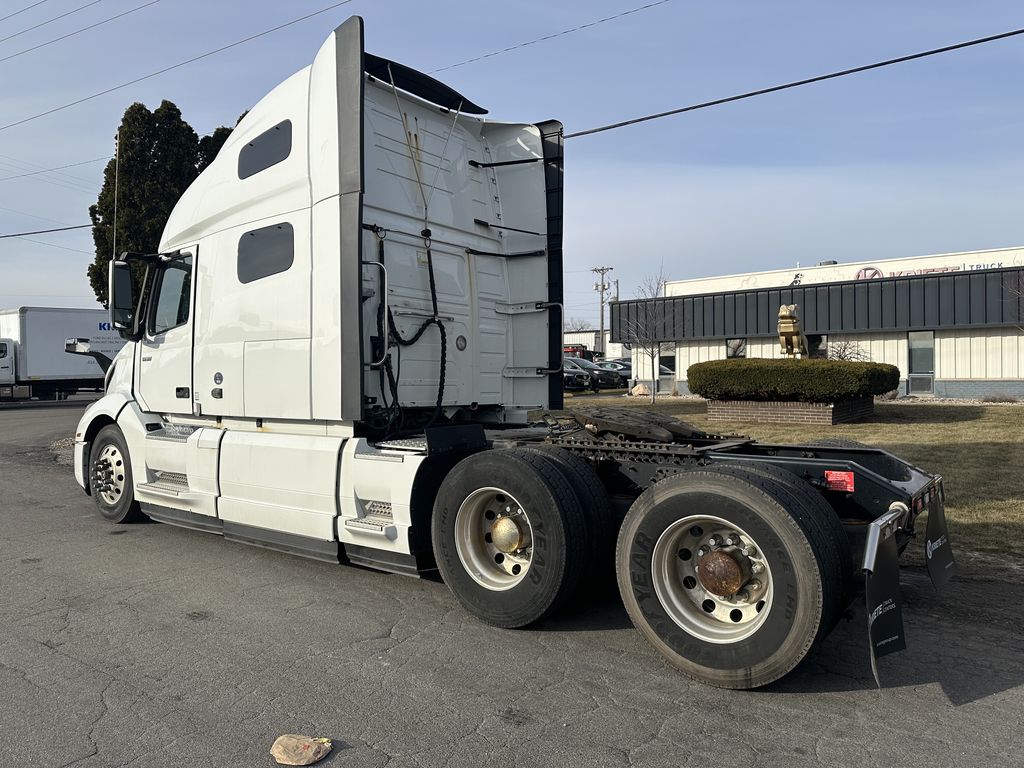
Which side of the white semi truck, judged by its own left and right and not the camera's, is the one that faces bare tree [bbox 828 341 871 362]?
right

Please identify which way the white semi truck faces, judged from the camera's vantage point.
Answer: facing away from the viewer and to the left of the viewer

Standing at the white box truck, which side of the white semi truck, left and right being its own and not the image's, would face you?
front

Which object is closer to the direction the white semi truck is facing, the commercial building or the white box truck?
the white box truck

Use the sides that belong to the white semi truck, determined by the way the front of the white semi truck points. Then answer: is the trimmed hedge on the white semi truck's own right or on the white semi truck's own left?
on the white semi truck's own right

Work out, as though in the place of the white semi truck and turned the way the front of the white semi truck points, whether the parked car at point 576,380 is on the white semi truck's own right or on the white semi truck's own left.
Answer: on the white semi truck's own right

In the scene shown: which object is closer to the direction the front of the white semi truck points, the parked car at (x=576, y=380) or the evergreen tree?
the evergreen tree

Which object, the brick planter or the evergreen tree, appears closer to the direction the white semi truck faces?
the evergreen tree

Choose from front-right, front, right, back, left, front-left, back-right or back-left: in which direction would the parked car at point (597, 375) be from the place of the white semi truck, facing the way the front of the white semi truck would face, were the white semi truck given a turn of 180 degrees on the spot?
back-left

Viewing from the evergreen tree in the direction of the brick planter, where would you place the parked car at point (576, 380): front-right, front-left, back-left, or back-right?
front-left

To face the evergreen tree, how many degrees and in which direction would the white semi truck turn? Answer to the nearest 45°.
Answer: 0° — it already faces it

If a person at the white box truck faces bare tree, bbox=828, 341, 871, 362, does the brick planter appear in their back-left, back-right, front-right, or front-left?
front-right

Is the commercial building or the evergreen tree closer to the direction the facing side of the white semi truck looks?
the evergreen tree
